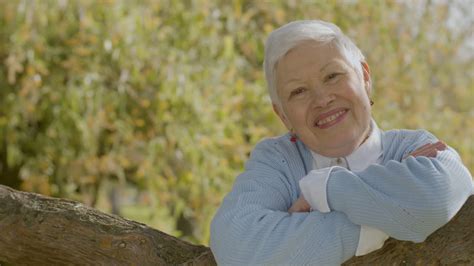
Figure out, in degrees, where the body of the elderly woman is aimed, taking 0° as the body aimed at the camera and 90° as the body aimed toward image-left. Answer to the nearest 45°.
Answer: approximately 0°

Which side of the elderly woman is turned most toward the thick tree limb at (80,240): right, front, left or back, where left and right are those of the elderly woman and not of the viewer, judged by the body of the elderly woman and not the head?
right
